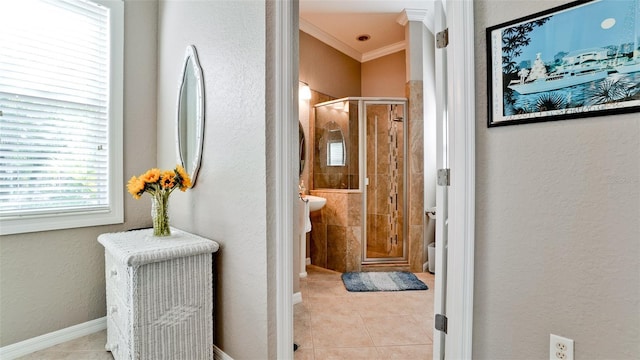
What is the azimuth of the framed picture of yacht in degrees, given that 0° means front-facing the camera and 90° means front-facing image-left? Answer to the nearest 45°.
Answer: approximately 45°

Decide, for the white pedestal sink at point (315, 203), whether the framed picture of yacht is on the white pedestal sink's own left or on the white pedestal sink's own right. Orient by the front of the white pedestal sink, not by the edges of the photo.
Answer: on the white pedestal sink's own right

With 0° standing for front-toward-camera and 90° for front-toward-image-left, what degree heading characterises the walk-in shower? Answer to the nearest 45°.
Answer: approximately 0°

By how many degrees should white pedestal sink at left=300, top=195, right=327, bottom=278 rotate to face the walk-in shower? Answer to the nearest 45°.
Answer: approximately 45° to its left

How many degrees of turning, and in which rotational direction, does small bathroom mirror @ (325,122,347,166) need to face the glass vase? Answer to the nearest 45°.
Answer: approximately 45° to its right

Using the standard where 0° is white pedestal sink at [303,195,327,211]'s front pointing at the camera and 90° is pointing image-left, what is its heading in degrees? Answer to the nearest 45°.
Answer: approximately 270°
